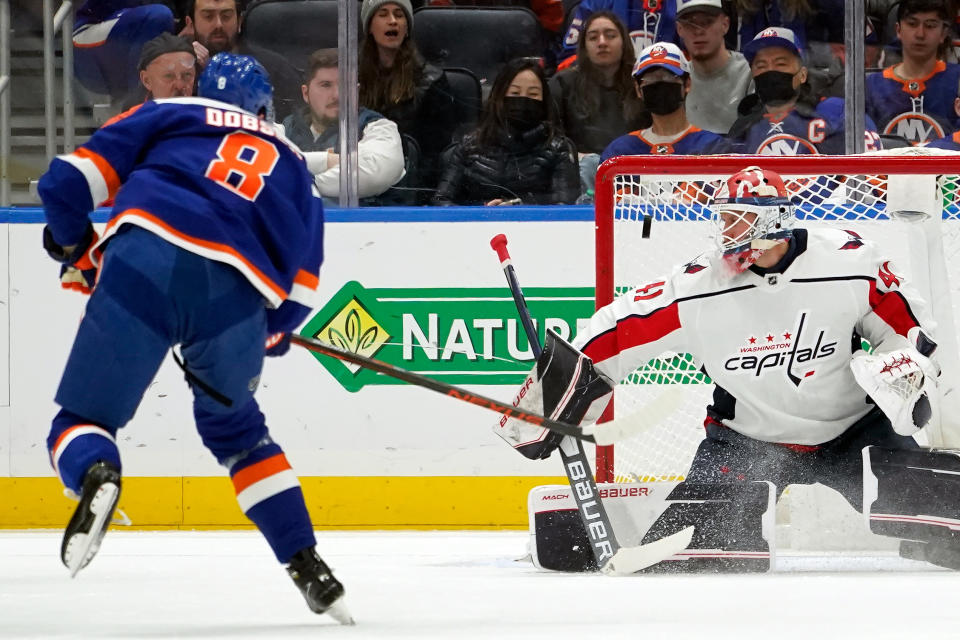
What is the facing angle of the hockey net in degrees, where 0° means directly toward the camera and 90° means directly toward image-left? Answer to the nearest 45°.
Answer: approximately 0°

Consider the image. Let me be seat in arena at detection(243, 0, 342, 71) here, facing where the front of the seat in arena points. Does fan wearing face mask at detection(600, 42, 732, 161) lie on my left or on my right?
on my left

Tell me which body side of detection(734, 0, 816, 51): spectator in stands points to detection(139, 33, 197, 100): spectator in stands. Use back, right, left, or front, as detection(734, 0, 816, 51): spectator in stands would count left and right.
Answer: right

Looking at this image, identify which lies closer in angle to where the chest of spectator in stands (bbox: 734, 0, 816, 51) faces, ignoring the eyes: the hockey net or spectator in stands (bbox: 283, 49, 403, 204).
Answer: the hockey net

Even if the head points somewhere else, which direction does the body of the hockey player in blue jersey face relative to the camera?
away from the camera

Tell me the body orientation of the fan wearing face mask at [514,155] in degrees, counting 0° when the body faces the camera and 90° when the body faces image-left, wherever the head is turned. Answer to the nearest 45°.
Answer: approximately 0°
